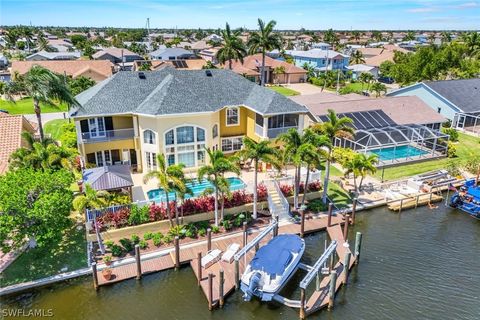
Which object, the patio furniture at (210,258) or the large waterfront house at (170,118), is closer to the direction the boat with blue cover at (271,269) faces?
the large waterfront house

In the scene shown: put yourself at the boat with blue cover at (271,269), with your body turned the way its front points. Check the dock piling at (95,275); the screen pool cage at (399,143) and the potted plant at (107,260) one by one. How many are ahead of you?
1

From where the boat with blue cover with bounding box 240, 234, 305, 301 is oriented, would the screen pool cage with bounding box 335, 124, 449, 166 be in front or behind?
in front

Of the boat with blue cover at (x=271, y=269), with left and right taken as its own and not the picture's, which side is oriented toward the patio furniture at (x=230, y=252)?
left

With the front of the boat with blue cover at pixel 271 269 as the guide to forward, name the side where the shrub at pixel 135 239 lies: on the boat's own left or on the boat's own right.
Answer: on the boat's own left

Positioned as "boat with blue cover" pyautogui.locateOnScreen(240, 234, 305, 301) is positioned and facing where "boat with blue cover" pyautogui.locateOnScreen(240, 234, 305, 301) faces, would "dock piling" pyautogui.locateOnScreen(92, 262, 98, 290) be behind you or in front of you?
behind

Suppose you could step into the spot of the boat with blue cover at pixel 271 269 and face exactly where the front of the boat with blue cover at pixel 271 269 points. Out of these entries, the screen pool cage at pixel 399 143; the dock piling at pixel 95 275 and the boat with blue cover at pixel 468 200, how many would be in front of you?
2

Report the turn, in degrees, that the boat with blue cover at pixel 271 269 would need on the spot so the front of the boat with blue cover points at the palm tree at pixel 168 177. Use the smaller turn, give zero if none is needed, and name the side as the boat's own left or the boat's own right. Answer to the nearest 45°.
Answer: approximately 90° to the boat's own left

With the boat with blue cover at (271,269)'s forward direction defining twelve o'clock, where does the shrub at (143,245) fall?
The shrub is roughly at 8 o'clock from the boat with blue cover.

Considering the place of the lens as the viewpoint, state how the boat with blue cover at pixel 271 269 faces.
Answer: facing away from the viewer and to the right of the viewer

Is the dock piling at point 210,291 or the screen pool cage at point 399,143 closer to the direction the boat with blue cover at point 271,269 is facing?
the screen pool cage

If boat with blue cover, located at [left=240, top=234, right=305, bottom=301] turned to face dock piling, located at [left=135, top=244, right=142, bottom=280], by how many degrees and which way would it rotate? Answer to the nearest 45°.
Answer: approximately 135° to its left

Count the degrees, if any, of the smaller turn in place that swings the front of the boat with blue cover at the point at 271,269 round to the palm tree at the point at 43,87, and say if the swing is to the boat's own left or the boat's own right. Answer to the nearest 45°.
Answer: approximately 90° to the boat's own left

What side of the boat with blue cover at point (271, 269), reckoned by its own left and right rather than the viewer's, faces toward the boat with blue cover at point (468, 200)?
front

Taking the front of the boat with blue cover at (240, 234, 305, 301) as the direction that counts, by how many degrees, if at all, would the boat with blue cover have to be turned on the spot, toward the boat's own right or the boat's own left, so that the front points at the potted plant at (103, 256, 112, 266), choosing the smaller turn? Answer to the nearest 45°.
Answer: approximately 135° to the boat's own left

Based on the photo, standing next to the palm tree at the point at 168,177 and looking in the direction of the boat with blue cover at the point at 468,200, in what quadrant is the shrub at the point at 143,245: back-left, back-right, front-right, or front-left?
back-right
